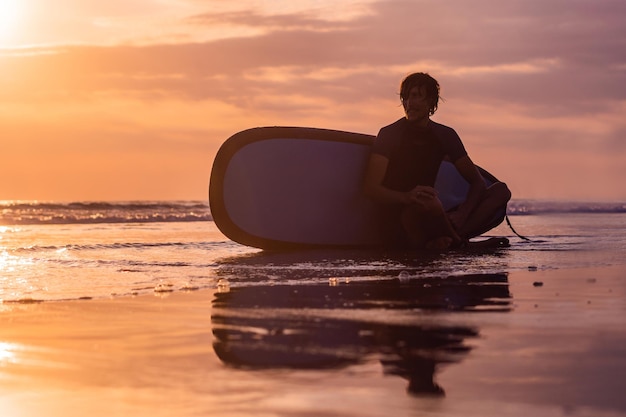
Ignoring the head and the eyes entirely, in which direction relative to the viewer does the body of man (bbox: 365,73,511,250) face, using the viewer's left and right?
facing the viewer
